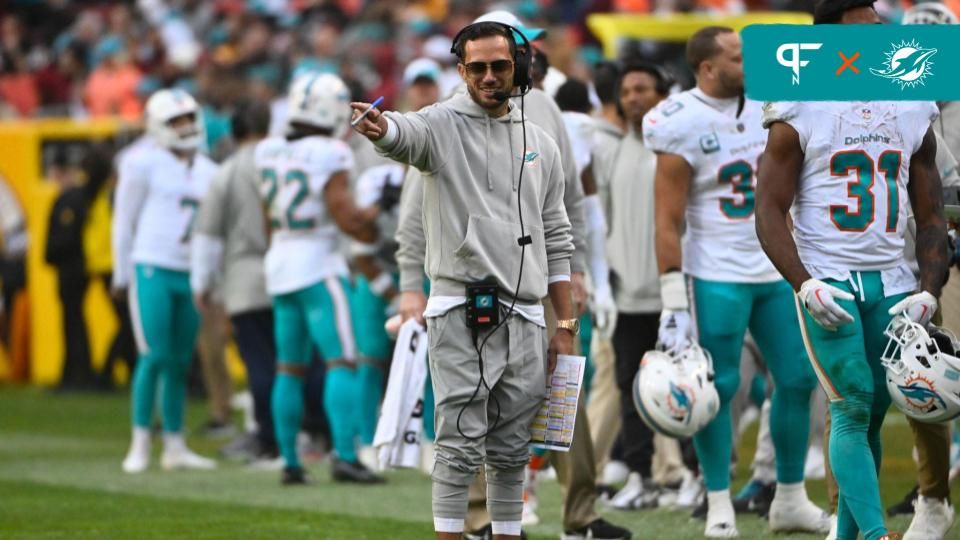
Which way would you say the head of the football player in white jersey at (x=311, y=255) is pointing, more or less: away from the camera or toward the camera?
away from the camera

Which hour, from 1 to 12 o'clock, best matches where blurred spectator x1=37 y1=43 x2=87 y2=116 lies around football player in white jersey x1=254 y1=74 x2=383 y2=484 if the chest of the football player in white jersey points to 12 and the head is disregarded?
The blurred spectator is roughly at 10 o'clock from the football player in white jersey.

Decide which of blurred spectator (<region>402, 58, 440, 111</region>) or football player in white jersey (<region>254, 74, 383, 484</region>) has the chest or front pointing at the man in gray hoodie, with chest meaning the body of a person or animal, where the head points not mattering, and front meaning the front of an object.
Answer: the blurred spectator

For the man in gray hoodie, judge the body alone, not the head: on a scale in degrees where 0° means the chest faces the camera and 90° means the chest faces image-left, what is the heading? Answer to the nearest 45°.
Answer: approximately 0°

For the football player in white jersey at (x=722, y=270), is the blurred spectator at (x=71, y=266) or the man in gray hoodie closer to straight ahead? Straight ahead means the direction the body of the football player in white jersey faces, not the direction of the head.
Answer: the man in gray hoodie

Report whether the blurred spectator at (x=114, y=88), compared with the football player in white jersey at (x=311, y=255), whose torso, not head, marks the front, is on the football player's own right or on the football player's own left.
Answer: on the football player's own left

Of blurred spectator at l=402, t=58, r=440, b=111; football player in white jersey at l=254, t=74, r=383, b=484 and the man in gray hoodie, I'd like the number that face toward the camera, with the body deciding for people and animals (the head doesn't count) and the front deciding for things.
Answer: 2

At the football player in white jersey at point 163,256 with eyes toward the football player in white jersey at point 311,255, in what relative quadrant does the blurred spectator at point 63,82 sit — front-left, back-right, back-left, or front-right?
back-left
